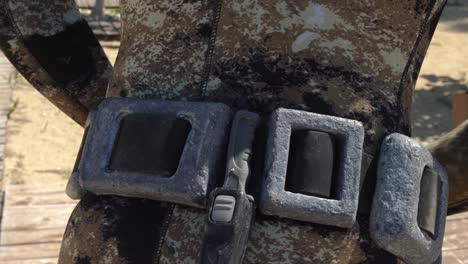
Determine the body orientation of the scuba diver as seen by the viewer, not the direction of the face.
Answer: toward the camera
